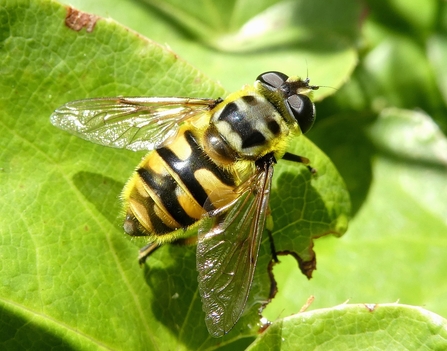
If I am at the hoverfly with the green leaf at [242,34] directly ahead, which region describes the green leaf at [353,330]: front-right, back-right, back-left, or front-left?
back-right

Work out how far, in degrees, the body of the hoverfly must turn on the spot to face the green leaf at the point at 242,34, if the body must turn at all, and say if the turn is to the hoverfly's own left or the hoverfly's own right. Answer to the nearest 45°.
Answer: approximately 45° to the hoverfly's own left

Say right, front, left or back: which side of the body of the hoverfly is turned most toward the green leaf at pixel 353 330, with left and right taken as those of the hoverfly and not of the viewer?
right

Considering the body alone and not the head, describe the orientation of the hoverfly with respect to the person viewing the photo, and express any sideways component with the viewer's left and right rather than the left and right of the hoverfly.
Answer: facing away from the viewer and to the right of the viewer
